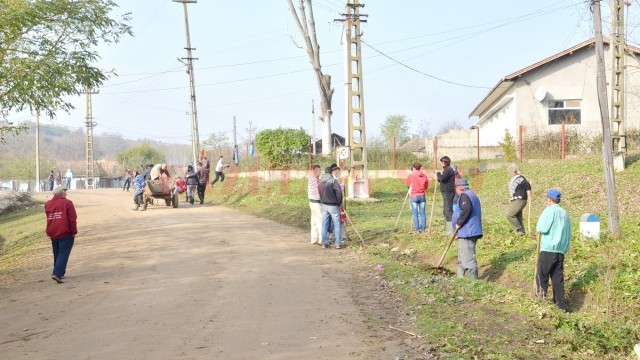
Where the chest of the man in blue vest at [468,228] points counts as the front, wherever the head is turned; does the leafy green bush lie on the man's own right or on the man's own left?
on the man's own right

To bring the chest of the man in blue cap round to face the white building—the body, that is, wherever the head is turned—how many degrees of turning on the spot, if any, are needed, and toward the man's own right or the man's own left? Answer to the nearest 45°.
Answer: approximately 45° to the man's own right

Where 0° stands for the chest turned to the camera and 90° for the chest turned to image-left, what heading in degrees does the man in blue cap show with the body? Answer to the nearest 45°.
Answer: approximately 135°

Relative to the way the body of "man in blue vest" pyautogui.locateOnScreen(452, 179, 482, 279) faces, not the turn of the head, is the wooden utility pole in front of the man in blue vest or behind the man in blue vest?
behind

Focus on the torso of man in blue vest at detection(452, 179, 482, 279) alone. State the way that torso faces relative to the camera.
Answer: to the viewer's left

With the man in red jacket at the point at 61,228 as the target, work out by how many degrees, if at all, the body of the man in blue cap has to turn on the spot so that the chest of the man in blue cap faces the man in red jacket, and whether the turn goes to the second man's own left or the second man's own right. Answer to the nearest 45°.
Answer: approximately 45° to the second man's own left

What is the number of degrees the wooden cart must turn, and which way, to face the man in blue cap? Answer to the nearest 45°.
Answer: approximately 180°
